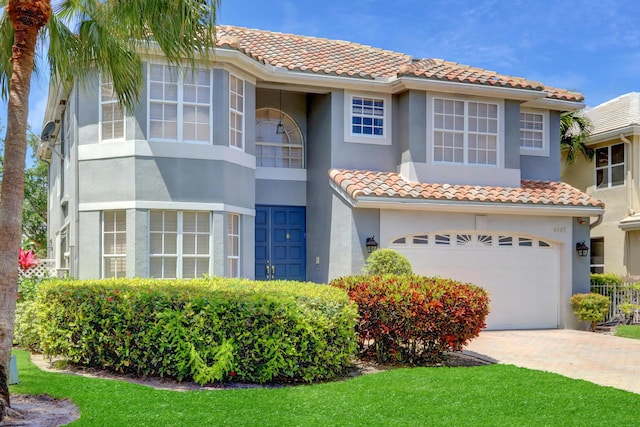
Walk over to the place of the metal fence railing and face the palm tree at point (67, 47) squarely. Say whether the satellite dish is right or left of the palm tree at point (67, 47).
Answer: right

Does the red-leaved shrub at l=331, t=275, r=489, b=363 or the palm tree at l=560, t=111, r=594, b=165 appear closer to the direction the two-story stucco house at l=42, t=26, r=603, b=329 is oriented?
the red-leaved shrub

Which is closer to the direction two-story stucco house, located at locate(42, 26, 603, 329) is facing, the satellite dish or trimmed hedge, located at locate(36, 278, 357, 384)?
the trimmed hedge

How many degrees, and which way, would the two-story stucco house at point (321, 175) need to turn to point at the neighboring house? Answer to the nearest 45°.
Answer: approximately 135° to its left

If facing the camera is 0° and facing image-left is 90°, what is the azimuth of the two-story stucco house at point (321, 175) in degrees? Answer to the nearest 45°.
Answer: approximately 0°

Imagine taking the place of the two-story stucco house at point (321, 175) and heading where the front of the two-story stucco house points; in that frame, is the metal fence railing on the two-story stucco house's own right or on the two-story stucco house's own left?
on the two-story stucco house's own left

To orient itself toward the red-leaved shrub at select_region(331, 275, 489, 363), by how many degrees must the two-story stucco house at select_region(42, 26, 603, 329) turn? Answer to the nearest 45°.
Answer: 0° — it already faces it

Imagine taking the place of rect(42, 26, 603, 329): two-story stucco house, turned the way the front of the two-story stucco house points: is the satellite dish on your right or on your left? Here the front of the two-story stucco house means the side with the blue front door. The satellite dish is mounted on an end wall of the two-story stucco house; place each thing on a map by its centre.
on your right

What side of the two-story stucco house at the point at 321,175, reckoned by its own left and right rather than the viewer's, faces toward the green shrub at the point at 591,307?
left

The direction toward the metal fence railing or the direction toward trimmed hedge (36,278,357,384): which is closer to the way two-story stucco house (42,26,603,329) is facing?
the trimmed hedge

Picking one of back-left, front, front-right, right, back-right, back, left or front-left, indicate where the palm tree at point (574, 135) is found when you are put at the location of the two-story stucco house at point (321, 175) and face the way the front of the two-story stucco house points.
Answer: back-left
